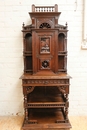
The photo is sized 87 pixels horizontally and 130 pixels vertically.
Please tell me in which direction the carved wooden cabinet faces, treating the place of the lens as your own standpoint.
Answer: facing the viewer
